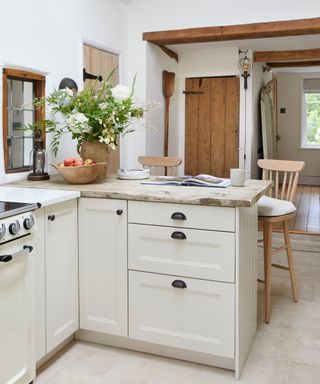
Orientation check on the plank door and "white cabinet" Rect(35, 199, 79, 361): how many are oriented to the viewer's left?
0

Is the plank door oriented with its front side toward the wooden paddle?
no

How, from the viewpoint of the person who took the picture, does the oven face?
facing the viewer and to the right of the viewer

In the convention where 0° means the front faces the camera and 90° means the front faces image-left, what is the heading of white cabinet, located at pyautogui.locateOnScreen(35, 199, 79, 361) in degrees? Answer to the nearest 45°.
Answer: approximately 315°

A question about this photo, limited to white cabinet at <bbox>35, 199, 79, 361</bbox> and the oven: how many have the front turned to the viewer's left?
0

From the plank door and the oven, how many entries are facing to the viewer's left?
0

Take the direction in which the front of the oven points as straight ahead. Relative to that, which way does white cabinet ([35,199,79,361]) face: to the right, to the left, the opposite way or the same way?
the same way

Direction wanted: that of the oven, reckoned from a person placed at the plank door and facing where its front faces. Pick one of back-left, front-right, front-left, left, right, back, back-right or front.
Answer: front-right

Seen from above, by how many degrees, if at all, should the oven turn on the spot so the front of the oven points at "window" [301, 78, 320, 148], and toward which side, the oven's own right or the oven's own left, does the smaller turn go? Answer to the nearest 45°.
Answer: approximately 90° to the oven's own left

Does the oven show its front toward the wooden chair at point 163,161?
no

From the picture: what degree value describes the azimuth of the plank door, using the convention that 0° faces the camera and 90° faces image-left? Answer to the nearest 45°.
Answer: approximately 315°
